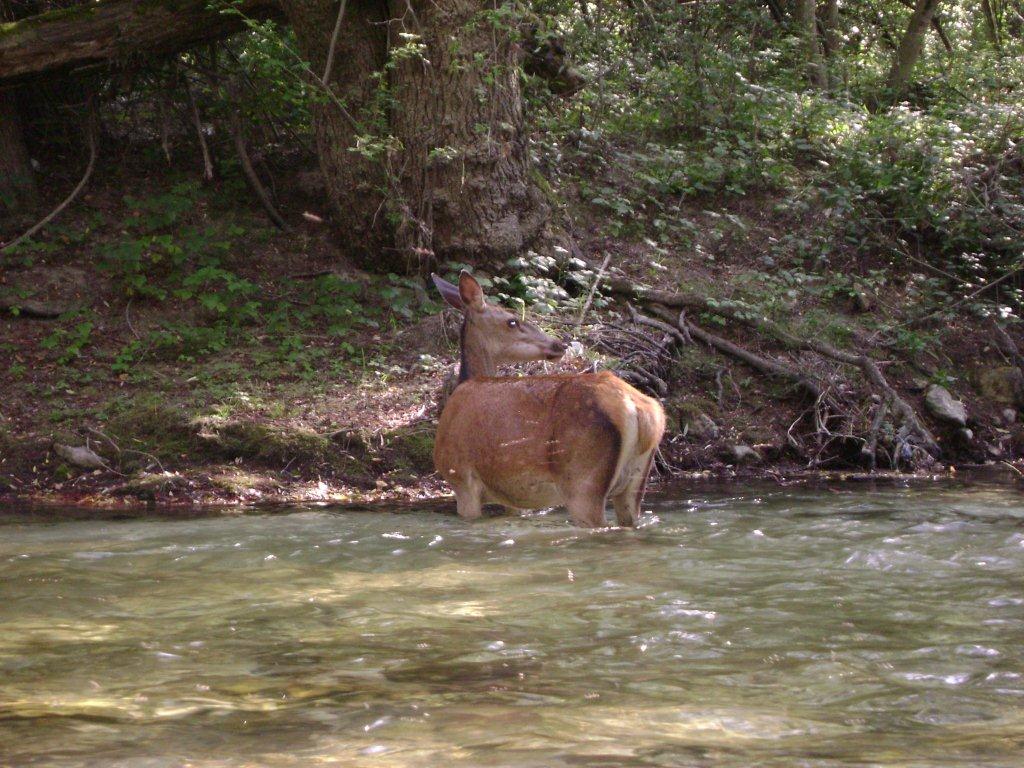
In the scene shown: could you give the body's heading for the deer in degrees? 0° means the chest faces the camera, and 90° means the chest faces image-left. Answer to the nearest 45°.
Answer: approximately 135°

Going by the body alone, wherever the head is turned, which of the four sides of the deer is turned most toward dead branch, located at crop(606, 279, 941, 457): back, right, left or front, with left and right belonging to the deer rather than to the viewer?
right

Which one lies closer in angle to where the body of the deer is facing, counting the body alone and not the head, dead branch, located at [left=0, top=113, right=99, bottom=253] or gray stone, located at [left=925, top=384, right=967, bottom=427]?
the dead branch

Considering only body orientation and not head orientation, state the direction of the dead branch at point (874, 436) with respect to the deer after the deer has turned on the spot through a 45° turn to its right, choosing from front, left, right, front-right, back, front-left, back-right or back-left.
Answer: front-right

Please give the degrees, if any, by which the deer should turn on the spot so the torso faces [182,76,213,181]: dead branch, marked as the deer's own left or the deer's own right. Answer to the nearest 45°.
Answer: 0° — it already faces it

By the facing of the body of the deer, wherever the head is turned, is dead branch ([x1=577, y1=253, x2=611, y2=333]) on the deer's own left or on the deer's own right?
on the deer's own right
